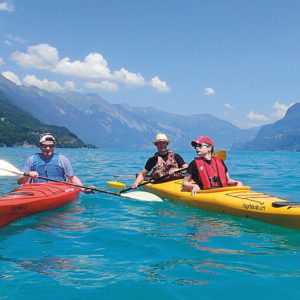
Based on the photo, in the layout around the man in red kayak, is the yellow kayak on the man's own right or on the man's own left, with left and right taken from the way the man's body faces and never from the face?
on the man's own left

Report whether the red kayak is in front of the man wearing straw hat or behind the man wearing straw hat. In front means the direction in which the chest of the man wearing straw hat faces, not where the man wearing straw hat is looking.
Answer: in front

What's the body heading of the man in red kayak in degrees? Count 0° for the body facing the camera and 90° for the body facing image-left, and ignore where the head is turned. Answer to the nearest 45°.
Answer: approximately 0°

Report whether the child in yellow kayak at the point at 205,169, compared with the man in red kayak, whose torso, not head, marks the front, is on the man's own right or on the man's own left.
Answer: on the man's own left

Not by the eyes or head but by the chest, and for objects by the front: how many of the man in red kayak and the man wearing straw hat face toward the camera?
2

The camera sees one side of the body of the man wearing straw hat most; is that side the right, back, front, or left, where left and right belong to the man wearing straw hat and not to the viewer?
front

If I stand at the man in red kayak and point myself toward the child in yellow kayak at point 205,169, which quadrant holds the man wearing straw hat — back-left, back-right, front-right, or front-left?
front-left

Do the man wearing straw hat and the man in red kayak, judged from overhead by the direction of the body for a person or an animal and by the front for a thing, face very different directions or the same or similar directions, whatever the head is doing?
same or similar directions
